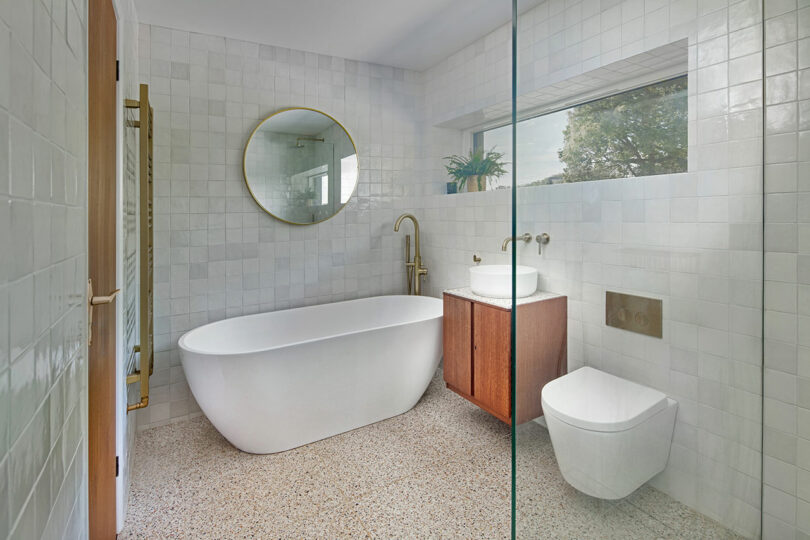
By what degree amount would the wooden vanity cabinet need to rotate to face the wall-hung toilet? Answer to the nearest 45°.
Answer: approximately 45° to its left

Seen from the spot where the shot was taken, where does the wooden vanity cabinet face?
facing the viewer and to the left of the viewer

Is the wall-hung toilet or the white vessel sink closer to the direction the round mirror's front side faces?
the wall-hung toilet

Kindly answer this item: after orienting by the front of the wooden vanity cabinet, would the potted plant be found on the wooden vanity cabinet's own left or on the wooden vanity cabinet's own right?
on the wooden vanity cabinet's own right

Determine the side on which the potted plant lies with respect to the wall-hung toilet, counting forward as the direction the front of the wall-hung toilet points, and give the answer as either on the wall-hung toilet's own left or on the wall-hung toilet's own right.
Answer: on the wall-hung toilet's own right

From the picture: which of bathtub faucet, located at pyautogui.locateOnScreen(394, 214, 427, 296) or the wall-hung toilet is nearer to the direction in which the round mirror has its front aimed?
the wall-hung toilet

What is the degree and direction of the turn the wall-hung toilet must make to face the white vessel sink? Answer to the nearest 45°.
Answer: approximately 135° to its right

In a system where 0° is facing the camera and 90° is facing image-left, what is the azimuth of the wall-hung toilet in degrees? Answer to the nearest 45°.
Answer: approximately 45°

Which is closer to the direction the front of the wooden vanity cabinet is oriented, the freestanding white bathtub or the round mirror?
the freestanding white bathtub
